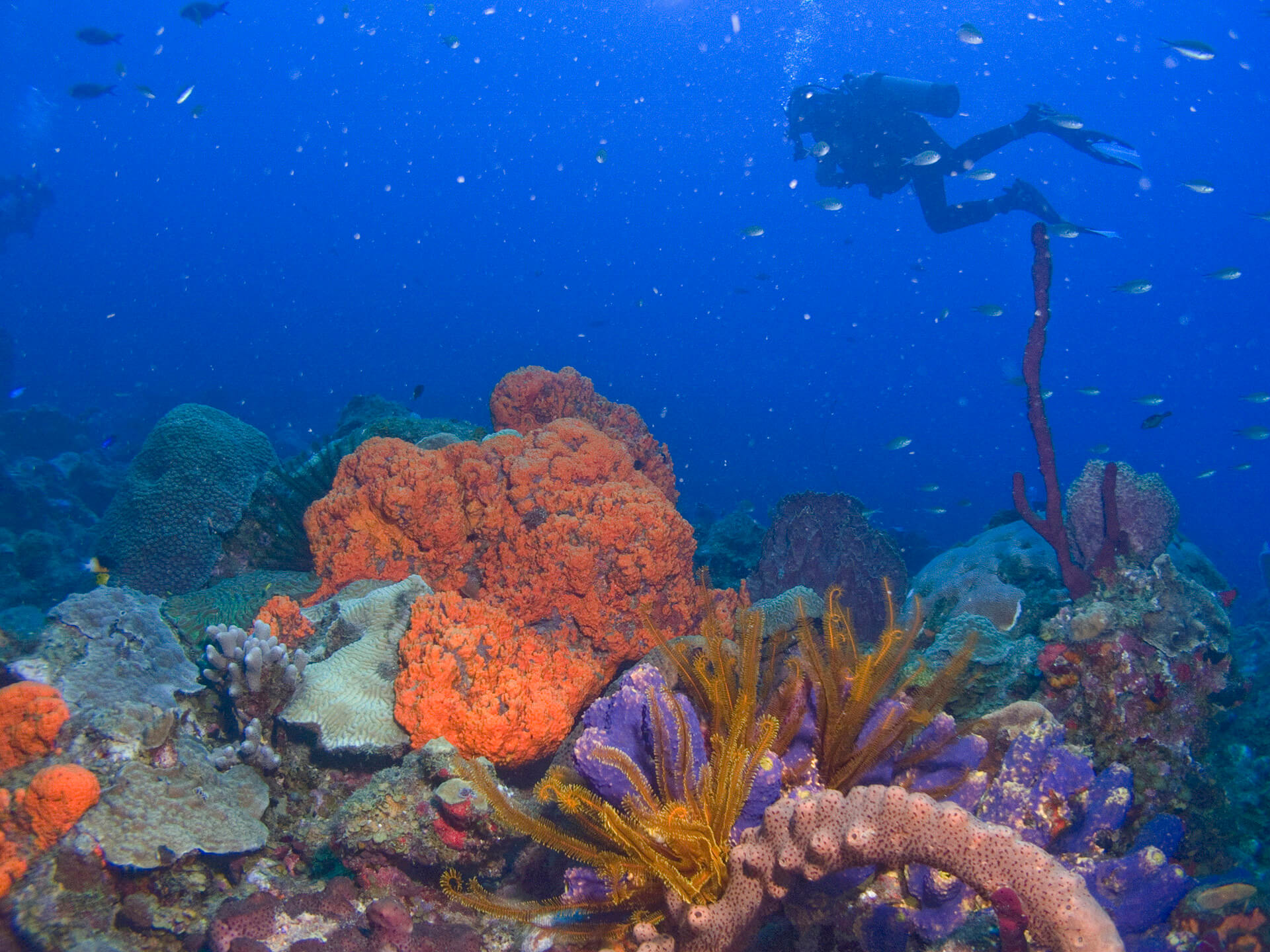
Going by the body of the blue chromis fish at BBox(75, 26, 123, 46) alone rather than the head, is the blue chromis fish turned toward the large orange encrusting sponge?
no

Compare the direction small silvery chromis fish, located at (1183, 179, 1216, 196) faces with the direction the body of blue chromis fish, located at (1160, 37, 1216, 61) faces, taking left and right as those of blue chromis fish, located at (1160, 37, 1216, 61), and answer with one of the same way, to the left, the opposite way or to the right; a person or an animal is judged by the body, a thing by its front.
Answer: the same way

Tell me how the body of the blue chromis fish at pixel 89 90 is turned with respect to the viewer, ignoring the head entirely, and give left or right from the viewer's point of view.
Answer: facing to the left of the viewer

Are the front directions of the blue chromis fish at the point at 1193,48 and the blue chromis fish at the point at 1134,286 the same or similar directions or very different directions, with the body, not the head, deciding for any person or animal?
same or similar directions

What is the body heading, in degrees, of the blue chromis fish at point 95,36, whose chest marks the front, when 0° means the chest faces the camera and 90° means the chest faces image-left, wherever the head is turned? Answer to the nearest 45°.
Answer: approximately 90°
